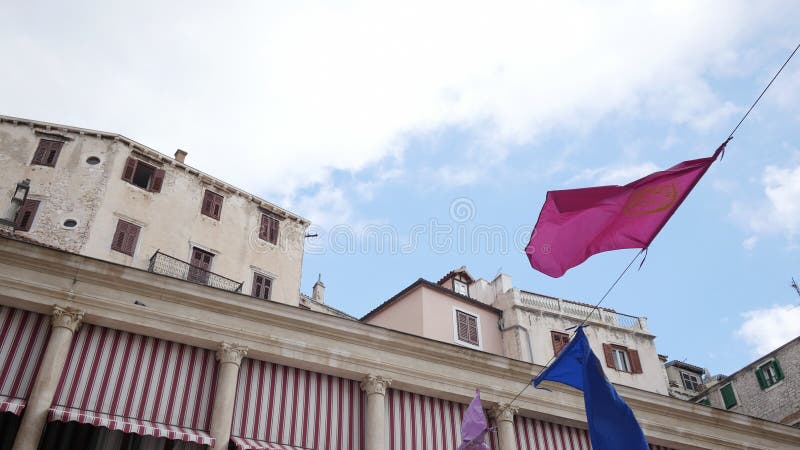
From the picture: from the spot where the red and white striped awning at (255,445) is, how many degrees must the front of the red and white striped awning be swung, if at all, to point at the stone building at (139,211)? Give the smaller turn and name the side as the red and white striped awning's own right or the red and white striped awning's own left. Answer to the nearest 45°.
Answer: approximately 180°

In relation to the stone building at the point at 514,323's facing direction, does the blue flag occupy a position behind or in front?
in front

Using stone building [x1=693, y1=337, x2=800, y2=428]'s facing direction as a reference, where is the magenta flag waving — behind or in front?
in front

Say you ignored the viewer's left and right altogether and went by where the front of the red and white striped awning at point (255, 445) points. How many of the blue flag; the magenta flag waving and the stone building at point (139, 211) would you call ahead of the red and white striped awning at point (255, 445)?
2

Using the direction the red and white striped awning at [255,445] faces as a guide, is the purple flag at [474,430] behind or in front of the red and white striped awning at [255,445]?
in front

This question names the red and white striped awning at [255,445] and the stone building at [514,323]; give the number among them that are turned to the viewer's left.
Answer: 0

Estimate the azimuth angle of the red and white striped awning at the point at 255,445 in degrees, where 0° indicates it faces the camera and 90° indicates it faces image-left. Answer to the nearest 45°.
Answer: approximately 315°
